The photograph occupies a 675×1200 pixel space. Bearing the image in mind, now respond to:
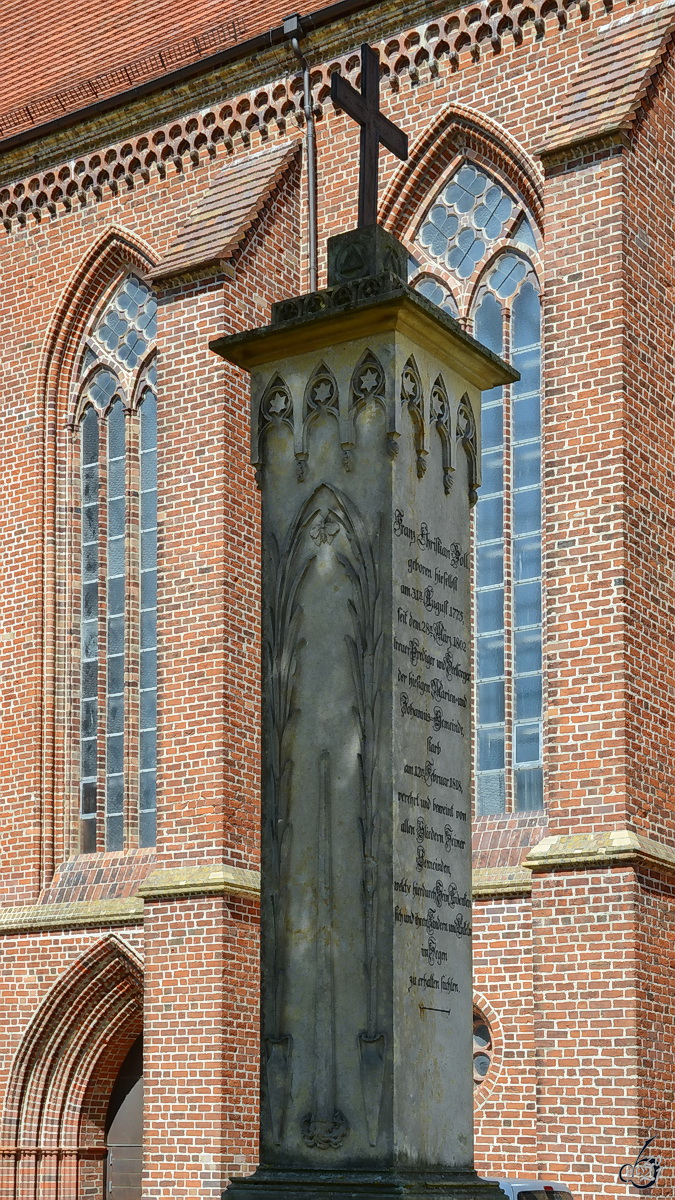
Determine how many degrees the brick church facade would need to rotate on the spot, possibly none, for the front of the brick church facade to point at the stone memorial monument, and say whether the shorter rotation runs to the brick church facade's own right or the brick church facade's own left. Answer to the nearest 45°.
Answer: approximately 45° to the brick church facade's own left

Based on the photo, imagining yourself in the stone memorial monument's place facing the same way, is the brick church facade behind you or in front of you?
behind

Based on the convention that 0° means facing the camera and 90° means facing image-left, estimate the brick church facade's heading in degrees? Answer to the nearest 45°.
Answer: approximately 45°

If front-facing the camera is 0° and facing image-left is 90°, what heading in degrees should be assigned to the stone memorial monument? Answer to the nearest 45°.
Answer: approximately 315°
